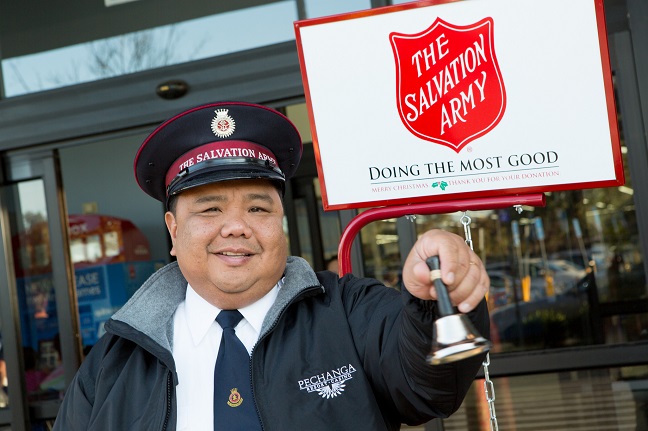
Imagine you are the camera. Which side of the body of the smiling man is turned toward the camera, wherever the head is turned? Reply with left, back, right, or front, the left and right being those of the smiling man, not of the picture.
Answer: front

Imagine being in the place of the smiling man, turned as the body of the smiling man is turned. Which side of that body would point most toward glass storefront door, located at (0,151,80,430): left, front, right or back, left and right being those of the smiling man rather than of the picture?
back
